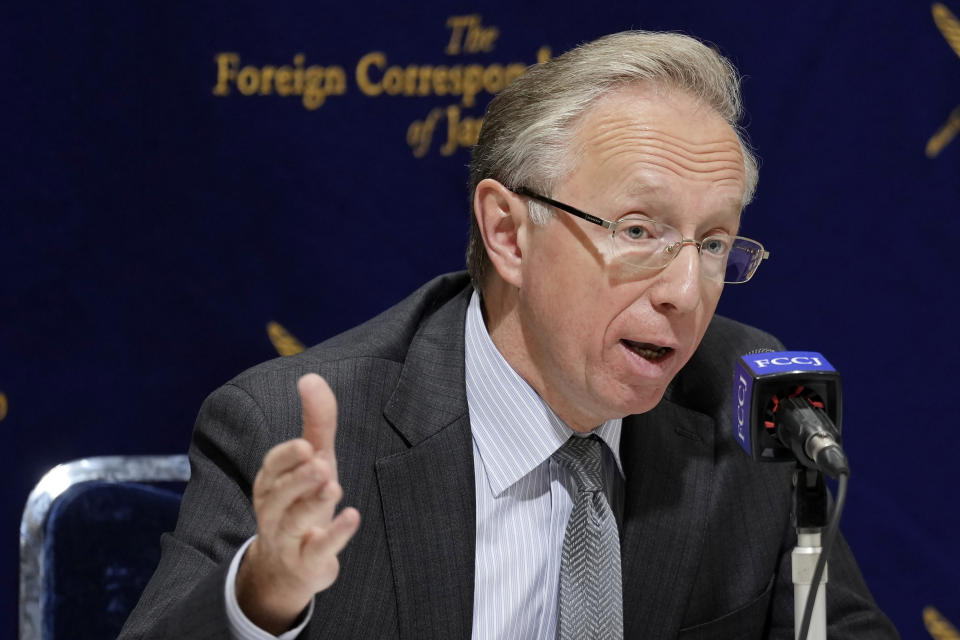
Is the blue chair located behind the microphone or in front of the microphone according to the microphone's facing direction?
in front

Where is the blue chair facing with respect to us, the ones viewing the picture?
facing the viewer

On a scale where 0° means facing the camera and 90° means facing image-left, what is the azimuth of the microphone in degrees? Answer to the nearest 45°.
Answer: approximately 135°

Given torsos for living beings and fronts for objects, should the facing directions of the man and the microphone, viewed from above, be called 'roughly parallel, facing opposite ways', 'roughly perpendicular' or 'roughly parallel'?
roughly parallel, facing opposite ways

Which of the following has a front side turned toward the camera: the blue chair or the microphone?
the blue chair

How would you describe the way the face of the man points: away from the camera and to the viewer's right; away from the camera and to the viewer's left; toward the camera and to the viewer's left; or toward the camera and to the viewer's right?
toward the camera and to the viewer's right

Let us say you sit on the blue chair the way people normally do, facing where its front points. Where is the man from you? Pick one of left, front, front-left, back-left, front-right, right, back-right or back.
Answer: front-left

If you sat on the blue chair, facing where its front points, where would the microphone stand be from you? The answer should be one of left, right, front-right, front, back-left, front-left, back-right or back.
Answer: front-left

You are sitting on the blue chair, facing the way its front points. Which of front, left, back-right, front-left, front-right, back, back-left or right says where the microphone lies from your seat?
front-left

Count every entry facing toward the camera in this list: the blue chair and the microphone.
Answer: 1

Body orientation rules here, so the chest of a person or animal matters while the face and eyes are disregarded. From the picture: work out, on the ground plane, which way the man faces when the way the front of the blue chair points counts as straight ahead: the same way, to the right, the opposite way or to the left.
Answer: the same way

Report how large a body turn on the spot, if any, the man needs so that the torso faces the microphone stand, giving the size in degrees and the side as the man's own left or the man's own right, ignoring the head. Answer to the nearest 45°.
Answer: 0° — they already face it

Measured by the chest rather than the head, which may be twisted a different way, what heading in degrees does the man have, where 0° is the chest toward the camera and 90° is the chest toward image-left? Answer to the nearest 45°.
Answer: approximately 315°
